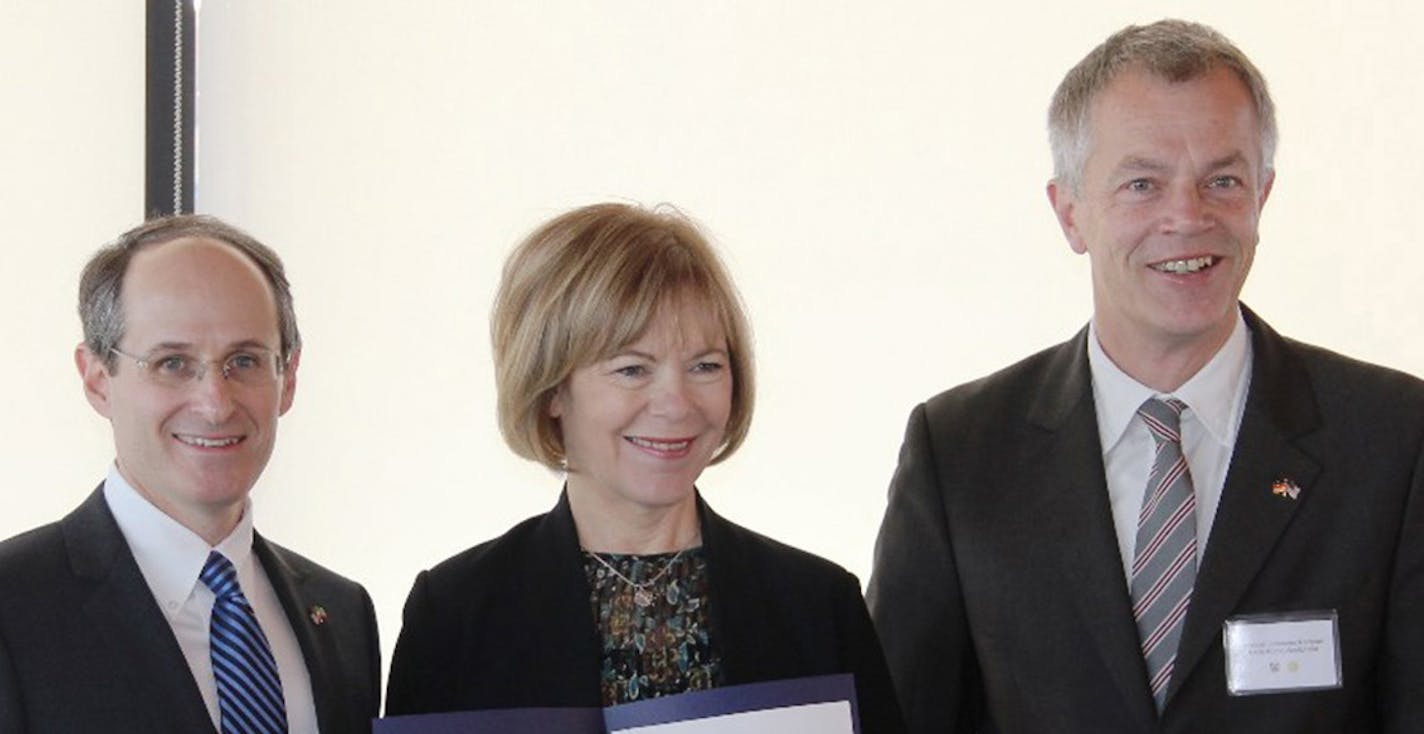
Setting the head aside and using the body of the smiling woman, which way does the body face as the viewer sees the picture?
toward the camera

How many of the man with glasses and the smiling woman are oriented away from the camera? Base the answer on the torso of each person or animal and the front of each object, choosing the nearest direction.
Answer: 0

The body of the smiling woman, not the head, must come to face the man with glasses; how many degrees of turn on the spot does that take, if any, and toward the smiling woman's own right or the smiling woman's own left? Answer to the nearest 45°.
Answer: approximately 90° to the smiling woman's own right

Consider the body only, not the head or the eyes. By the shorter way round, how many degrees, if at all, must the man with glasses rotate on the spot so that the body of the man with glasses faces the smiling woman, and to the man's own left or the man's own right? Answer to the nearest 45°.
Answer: approximately 45° to the man's own left
